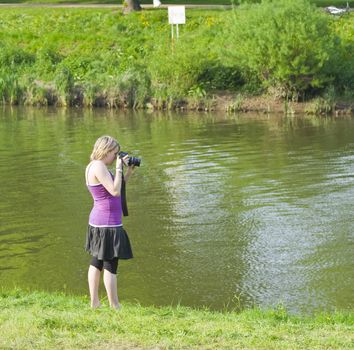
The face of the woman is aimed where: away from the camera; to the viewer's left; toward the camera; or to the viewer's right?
to the viewer's right

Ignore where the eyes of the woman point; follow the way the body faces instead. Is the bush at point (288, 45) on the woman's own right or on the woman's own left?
on the woman's own left

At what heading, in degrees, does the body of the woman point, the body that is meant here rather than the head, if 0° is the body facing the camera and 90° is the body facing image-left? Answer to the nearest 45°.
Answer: approximately 270°

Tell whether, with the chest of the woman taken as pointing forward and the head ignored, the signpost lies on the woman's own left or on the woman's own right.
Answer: on the woman's own left
